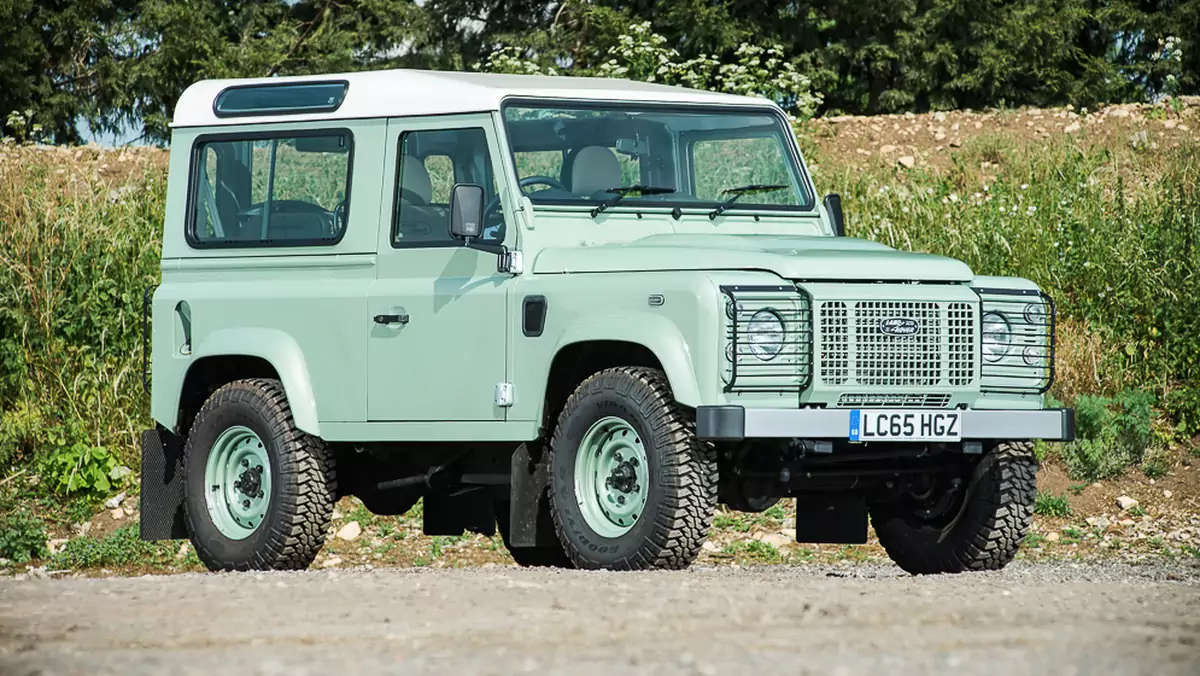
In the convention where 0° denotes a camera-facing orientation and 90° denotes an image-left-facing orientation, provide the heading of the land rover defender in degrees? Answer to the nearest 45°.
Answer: approximately 315°

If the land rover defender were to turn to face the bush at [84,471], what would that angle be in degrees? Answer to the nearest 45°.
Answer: approximately 180°

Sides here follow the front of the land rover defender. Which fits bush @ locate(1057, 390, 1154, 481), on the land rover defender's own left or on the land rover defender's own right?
on the land rover defender's own left

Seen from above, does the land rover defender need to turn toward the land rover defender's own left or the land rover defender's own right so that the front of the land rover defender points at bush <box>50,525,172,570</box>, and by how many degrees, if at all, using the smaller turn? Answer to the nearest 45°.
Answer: approximately 180°

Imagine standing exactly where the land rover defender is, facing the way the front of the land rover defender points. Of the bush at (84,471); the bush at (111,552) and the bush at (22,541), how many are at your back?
3

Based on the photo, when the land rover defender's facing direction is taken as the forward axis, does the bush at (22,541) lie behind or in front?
behind
